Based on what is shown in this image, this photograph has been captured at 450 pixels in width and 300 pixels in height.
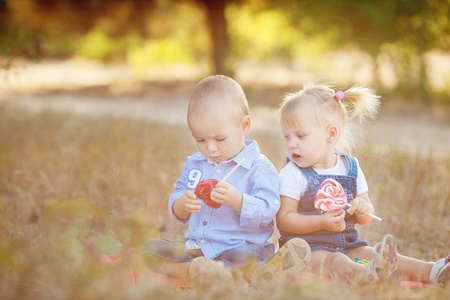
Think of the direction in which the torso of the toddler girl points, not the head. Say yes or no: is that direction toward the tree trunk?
no

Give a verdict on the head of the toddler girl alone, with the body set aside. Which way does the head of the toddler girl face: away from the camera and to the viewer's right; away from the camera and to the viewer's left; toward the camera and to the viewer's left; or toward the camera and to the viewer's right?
toward the camera and to the viewer's left
